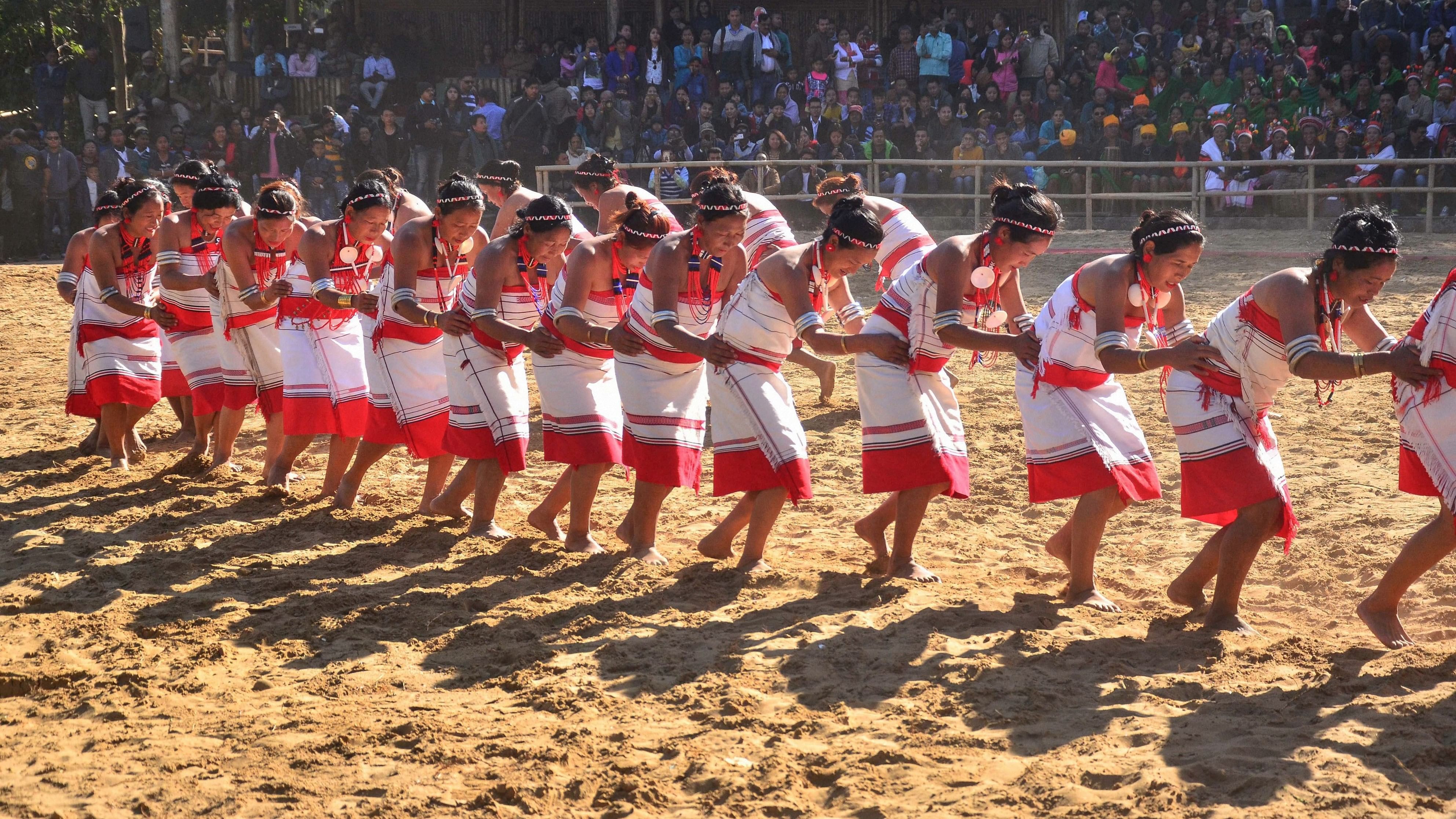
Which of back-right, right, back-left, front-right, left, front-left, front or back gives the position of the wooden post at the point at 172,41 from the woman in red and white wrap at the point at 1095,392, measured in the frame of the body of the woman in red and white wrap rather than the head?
back

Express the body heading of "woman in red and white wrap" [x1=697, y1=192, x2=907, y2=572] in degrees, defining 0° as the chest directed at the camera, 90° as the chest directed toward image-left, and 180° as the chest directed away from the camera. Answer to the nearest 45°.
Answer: approximately 315°

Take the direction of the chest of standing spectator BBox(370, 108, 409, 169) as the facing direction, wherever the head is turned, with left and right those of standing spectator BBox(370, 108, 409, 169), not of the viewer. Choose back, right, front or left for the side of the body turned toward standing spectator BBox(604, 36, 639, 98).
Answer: left

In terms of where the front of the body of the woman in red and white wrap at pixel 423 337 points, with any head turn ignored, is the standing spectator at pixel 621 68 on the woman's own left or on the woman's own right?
on the woman's own left

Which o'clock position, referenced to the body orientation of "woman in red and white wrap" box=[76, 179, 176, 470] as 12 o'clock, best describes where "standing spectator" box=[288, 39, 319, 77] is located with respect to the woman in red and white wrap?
The standing spectator is roughly at 8 o'clock from the woman in red and white wrap.

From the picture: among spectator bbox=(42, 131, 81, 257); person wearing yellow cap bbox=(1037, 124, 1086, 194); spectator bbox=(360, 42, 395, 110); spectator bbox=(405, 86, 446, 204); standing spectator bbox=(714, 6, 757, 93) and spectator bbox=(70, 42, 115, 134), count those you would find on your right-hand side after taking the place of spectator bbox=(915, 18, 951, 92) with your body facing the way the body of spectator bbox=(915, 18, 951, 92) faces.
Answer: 5

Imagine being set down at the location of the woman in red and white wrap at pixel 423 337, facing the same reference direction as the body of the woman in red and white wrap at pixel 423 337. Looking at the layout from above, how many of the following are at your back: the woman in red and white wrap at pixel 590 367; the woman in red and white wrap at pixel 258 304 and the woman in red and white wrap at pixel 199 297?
2

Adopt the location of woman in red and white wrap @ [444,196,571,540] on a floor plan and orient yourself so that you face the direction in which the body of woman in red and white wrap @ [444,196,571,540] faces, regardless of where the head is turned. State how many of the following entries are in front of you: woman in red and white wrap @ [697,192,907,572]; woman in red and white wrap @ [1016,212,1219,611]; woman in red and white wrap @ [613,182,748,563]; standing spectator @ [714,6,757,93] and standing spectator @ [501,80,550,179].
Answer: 3

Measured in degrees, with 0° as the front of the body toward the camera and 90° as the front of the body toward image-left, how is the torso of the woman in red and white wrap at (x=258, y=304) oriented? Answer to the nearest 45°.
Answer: approximately 315°

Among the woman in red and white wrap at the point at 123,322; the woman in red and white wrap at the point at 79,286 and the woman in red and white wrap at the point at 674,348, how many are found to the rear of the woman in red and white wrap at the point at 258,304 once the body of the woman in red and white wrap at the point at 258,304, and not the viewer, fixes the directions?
2

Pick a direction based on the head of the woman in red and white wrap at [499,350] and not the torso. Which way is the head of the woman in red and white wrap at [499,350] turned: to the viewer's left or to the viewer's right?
to the viewer's right
